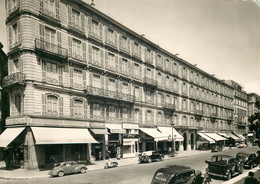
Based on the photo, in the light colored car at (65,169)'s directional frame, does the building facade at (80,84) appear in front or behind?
behind

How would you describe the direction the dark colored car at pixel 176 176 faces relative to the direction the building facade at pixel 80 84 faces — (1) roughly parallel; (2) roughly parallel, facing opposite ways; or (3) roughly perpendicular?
roughly perpendicular

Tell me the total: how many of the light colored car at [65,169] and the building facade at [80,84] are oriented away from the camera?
0

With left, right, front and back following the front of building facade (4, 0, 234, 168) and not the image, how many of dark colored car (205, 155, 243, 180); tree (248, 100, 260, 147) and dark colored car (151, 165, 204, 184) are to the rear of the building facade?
0

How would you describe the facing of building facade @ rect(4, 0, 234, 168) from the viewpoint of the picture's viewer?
facing the viewer and to the right of the viewer

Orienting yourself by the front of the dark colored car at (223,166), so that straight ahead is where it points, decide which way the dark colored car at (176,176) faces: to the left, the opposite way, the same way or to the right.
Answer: the same way

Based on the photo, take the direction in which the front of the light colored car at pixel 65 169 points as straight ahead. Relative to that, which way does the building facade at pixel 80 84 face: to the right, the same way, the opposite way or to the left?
to the left
